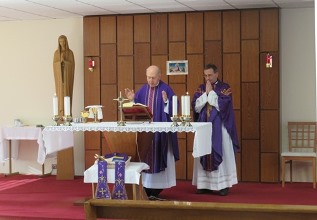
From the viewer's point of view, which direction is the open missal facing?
away from the camera

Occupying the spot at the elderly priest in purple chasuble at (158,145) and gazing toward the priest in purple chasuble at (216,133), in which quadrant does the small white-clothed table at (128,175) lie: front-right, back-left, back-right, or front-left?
back-right

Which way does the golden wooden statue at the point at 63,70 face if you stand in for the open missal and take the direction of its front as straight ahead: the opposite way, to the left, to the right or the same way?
the opposite way

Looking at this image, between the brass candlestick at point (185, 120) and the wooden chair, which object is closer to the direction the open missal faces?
the wooden chair

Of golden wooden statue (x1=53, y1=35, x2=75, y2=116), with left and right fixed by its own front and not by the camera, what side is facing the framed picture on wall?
left

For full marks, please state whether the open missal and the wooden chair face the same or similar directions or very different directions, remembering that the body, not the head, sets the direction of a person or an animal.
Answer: very different directions

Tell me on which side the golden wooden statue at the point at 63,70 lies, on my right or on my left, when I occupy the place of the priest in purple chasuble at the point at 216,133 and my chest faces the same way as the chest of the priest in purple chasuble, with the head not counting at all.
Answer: on my right

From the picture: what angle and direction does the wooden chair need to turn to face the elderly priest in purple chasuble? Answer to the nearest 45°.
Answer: approximately 45° to its right

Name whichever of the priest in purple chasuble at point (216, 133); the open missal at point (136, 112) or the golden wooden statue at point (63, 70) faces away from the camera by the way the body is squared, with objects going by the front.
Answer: the open missal
